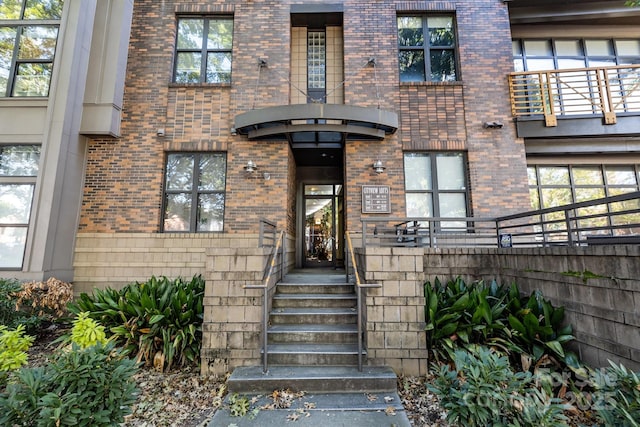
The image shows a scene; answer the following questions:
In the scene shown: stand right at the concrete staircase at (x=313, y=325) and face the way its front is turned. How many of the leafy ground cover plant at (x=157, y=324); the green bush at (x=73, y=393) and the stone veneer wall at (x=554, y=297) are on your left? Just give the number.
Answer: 1

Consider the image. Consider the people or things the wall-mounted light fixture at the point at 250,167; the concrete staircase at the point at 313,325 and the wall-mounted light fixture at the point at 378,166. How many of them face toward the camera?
3

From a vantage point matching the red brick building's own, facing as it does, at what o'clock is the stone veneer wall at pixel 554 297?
The stone veneer wall is roughly at 10 o'clock from the red brick building.

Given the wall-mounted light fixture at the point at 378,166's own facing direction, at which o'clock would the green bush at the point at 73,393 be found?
The green bush is roughly at 1 o'clock from the wall-mounted light fixture.

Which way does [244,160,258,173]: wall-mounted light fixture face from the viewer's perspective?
toward the camera

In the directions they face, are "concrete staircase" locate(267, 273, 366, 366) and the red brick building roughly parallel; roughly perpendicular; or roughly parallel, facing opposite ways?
roughly parallel

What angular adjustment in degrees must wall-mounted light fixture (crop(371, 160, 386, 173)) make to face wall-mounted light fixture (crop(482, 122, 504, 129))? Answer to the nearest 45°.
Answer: approximately 90° to its left

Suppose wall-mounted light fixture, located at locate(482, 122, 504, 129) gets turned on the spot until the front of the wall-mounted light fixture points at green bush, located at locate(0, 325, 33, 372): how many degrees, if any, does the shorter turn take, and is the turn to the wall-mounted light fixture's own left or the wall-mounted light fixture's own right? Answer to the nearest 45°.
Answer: approximately 45° to the wall-mounted light fixture's own right

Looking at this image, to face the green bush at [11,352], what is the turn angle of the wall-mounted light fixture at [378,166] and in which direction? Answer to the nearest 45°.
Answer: approximately 45° to its right

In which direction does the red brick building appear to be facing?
toward the camera

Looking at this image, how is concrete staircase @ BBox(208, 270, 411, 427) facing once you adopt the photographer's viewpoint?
facing the viewer

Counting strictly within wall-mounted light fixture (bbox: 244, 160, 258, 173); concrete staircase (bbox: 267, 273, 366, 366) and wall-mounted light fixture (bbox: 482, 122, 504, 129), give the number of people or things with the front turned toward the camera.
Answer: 3
